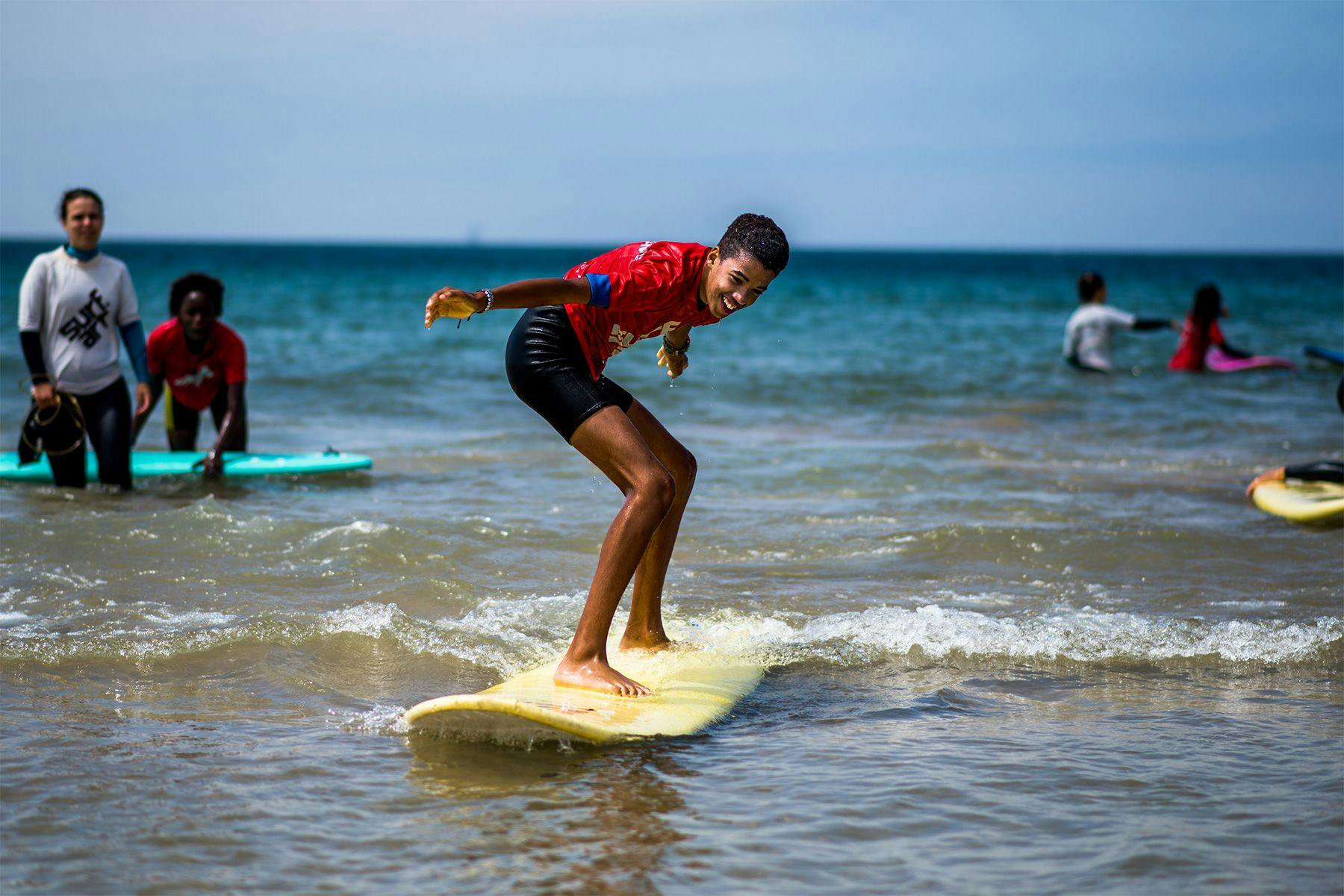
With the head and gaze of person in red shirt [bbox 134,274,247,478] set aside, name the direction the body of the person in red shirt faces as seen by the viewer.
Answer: toward the camera

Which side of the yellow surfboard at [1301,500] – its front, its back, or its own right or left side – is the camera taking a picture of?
left

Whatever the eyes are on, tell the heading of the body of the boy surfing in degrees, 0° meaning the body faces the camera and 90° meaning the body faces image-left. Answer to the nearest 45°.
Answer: approximately 315°

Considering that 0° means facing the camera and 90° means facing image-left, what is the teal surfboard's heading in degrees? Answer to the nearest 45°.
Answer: approximately 270°

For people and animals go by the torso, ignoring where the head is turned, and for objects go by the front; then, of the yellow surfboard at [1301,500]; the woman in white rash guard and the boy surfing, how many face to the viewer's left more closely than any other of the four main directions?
1

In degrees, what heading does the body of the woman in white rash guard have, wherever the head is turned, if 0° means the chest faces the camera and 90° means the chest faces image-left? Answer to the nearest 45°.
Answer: approximately 0°

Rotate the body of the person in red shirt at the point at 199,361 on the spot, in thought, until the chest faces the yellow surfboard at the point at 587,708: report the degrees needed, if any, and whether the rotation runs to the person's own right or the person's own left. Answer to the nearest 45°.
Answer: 0° — they already face it

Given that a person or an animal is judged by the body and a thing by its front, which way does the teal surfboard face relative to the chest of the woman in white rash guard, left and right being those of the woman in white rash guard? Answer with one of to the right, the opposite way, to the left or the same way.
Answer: to the left

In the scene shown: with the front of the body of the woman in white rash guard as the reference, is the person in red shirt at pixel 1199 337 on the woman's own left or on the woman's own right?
on the woman's own left

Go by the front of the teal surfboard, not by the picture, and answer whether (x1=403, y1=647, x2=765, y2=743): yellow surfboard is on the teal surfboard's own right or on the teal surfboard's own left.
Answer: on the teal surfboard's own right
